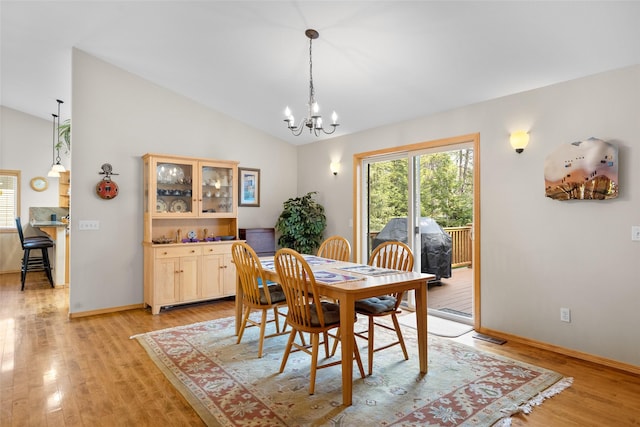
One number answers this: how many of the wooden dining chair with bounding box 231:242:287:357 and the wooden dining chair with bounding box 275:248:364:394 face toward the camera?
0

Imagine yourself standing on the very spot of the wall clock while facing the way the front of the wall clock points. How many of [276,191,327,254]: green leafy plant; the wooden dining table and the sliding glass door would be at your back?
0

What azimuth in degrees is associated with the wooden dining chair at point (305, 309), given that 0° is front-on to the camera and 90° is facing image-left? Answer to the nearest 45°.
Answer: approximately 225°

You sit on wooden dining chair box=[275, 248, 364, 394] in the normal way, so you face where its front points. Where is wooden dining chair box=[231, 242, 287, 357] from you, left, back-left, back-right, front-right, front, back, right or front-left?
left

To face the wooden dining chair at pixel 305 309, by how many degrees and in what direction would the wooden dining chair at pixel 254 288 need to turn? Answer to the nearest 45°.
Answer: approximately 90° to its right

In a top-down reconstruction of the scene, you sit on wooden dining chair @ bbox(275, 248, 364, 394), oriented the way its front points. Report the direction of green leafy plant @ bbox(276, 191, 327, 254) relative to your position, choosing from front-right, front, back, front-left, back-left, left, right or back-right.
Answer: front-left

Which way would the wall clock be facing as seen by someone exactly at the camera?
facing the viewer

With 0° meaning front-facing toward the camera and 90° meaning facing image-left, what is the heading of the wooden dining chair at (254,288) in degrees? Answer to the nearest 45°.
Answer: approximately 225°

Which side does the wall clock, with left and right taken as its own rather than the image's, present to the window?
right

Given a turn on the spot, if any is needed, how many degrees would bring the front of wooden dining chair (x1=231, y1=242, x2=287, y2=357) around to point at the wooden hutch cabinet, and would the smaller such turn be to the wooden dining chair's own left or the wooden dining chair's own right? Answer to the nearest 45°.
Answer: approximately 90° to the wooden dining chair's own left
